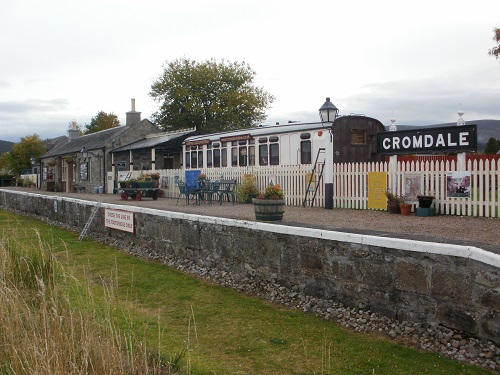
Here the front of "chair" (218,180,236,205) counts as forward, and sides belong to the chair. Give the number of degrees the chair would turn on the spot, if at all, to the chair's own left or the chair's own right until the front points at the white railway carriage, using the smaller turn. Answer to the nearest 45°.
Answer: approximately 180°

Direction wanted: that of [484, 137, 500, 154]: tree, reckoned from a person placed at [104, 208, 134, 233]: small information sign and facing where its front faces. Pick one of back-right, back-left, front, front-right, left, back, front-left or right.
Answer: back

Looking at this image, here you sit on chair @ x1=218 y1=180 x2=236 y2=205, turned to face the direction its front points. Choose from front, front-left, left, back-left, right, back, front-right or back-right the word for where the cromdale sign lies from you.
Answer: left

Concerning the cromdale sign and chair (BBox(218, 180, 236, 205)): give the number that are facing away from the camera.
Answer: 0

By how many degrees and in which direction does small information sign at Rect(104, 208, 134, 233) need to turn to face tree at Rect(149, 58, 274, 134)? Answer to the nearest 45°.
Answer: approximately 135° to its right

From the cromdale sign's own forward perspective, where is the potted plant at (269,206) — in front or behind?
in front

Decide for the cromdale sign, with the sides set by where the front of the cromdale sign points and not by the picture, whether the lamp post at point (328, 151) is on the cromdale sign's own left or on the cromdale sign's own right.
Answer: on the cromdale sign's own right

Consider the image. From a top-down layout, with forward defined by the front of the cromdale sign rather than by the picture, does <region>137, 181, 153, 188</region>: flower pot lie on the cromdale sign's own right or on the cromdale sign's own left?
on the cromdale sign's own right

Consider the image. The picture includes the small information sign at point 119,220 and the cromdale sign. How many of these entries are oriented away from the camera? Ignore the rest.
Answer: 0

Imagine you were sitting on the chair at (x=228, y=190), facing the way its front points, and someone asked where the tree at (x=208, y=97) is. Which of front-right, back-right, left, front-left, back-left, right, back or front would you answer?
back-right

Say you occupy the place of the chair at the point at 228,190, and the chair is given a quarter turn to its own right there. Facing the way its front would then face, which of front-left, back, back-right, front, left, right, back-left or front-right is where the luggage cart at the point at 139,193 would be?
front

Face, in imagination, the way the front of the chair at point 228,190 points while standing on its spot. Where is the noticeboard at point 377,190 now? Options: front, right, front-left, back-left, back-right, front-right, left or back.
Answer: left

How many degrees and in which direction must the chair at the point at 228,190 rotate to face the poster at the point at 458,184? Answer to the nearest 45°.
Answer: approximately 90° to its left

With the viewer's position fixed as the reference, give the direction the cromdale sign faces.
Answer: facing the viewer and to the left of the viewer
